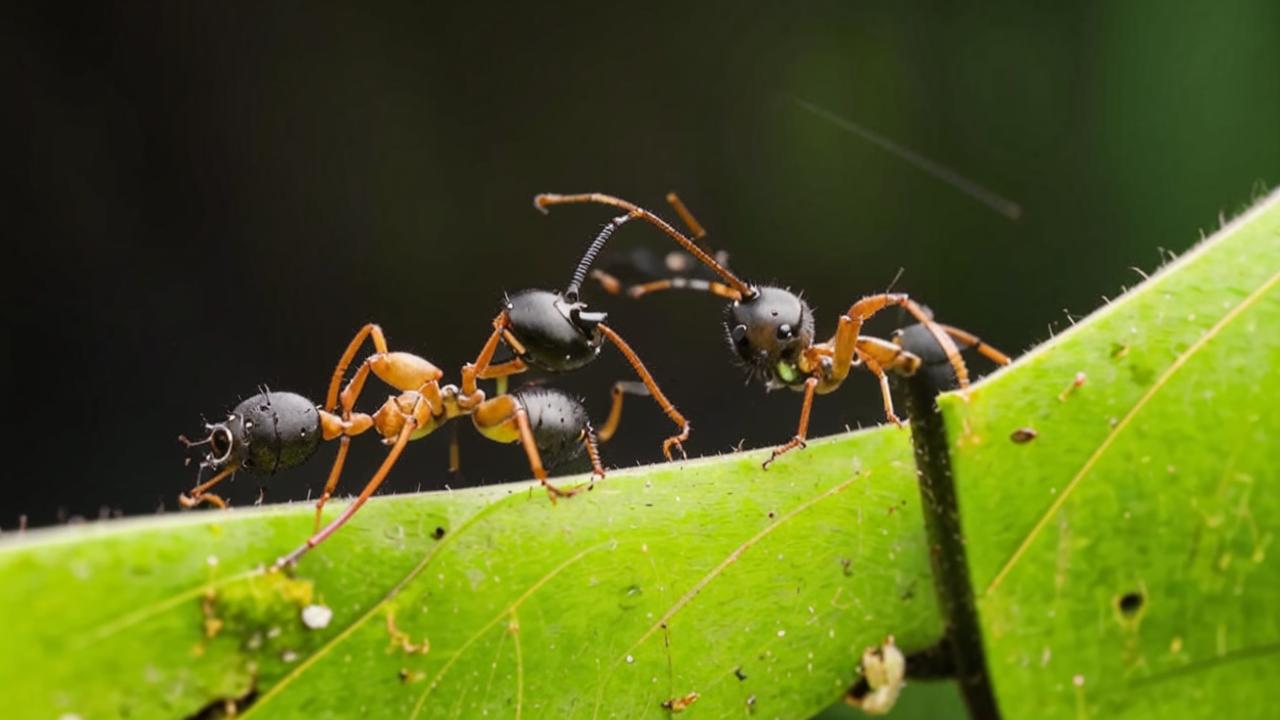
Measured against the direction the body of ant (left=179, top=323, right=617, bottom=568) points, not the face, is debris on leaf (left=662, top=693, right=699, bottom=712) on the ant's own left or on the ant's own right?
on the ant's own left

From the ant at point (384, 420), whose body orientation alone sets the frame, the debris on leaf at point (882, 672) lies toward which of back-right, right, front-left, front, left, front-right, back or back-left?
back-left

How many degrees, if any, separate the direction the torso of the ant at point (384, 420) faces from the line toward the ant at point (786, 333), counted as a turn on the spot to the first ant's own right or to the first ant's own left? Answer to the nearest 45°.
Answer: approximately 180°

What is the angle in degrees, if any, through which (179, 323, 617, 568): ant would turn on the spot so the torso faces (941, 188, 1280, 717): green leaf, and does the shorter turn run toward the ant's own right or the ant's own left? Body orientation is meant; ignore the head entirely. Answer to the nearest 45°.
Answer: approximately 135° to the ant's own left

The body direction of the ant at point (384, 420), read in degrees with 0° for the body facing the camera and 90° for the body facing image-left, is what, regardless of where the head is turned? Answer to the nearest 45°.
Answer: approximately 90°
